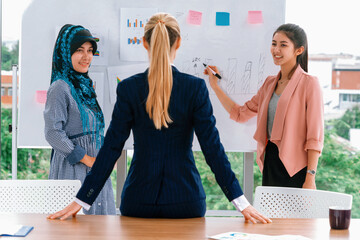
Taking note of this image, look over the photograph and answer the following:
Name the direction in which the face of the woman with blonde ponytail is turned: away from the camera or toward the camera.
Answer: away from the camera

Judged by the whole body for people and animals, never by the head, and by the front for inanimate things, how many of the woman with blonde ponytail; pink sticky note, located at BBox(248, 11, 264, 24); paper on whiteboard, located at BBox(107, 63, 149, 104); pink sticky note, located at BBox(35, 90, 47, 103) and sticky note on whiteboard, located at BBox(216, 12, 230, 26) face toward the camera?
4

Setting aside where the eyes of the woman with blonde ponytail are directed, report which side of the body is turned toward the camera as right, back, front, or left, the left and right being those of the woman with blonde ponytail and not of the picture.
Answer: back

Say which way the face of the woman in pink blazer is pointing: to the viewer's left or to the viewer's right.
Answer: to the viewer's left

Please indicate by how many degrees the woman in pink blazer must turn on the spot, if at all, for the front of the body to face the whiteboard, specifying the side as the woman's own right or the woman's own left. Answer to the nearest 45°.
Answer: approximately 90° to the woman's own right

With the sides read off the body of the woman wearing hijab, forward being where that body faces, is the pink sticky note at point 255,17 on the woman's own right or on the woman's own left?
on the woman's own left

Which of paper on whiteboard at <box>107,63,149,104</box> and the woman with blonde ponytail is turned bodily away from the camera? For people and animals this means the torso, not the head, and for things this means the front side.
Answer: the woman with blonde ponytail

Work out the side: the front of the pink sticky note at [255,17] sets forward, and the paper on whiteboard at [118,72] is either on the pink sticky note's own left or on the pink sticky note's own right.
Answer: on the pink sticky note's own right

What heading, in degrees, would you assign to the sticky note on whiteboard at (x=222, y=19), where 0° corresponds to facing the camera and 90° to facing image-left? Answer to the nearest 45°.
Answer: approximately 0°
